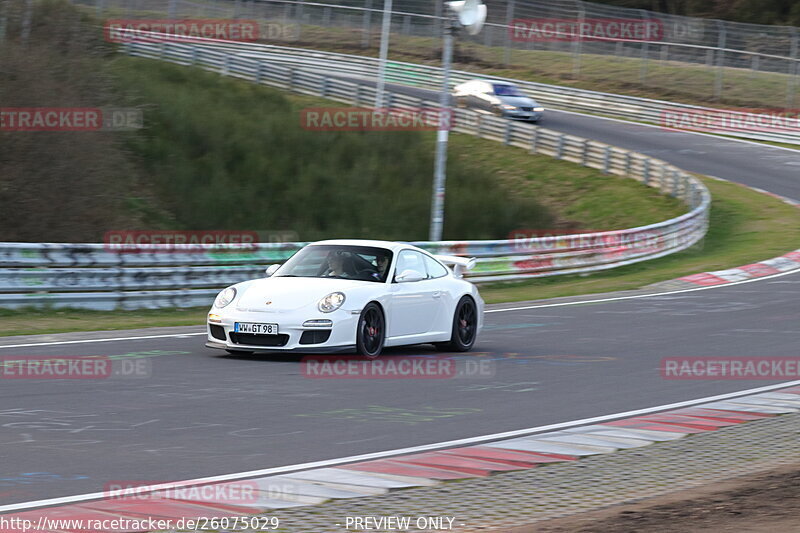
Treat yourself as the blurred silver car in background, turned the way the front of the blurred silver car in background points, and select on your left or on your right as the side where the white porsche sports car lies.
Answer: on your right

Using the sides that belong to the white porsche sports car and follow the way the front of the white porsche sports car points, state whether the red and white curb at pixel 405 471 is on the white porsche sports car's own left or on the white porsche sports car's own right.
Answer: on the white porsche sports car's own left

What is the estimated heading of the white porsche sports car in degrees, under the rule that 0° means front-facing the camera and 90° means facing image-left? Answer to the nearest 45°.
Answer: approximately 45°

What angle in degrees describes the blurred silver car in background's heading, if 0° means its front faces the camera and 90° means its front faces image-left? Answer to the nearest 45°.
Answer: approximately 315°

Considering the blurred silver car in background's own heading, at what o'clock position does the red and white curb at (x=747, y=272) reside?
The red and white curb is roughly at 1 o'clock from the blurred silver car in background.

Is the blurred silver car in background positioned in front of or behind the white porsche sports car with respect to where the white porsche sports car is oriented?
behind

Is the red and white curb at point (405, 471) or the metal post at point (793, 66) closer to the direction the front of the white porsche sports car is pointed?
the red and white curb

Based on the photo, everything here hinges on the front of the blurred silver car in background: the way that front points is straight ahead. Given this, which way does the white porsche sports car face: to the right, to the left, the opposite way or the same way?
to the right
